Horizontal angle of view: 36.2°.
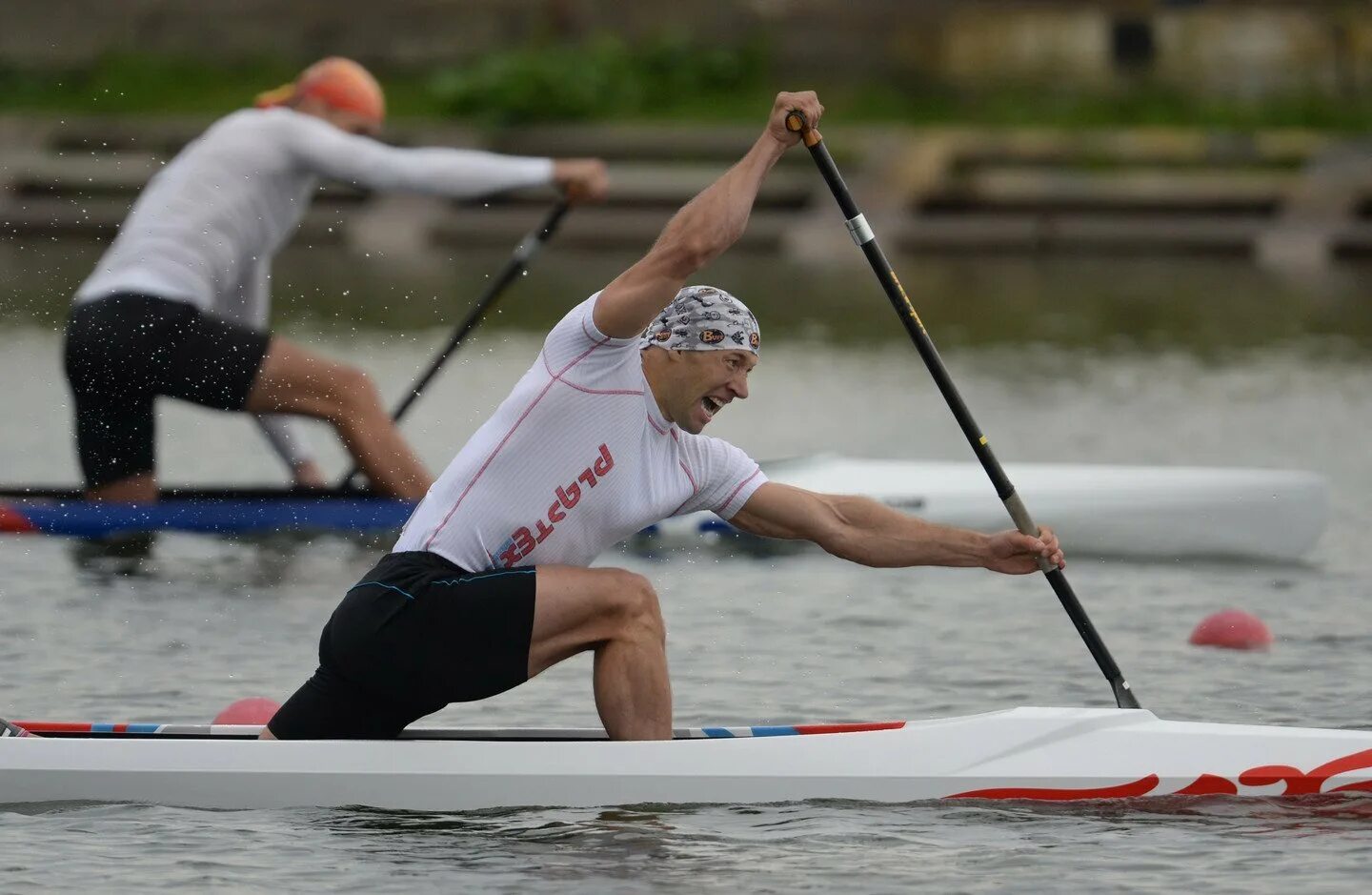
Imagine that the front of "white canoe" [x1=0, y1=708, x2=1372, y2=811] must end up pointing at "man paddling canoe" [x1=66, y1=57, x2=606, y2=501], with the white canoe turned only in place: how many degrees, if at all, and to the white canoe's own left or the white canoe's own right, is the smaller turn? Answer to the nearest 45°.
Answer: approximately 135° to the white canoe's own left

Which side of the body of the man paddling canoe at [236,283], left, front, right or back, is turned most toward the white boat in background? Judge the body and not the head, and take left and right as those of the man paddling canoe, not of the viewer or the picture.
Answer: front

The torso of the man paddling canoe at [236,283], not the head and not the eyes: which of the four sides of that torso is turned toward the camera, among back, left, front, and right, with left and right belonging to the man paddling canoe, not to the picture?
right

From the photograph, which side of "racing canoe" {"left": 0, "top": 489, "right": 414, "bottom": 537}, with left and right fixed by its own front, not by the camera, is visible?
right

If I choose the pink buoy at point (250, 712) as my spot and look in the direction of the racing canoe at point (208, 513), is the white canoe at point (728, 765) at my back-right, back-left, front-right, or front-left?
back-right

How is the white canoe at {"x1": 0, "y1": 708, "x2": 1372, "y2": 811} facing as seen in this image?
to the viewer's right

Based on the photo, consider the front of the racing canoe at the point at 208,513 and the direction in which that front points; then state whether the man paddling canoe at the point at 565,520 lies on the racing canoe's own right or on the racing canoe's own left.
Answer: on the racing canoe's own right

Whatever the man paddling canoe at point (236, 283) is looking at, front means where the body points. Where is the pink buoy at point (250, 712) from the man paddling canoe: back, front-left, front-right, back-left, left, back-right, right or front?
right

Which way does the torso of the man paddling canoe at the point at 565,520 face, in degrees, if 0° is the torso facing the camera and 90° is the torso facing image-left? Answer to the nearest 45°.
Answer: approximately 270°

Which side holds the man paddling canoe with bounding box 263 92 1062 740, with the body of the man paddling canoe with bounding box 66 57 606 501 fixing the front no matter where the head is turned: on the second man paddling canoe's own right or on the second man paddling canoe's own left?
on the second man paddling canoe's own right
